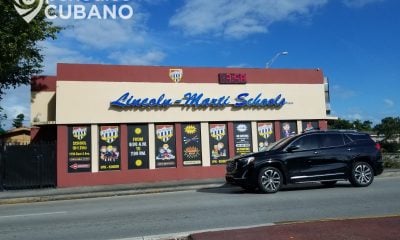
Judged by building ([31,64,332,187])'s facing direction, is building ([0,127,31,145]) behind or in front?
behind

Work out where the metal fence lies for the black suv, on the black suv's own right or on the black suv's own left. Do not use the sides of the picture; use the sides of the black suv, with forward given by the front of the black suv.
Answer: on the black suv's own right

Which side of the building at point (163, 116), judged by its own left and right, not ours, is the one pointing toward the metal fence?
right

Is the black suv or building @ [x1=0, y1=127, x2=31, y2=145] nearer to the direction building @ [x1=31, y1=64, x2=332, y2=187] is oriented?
the black suv
